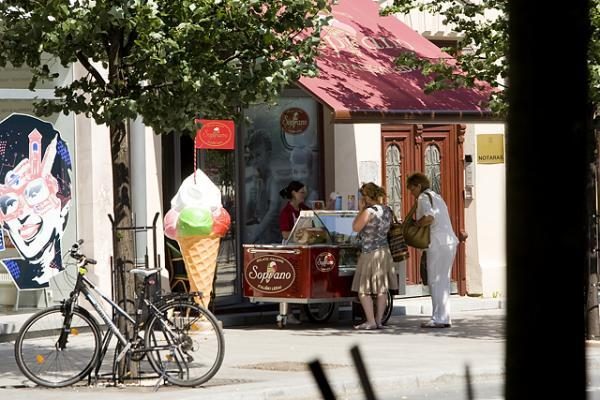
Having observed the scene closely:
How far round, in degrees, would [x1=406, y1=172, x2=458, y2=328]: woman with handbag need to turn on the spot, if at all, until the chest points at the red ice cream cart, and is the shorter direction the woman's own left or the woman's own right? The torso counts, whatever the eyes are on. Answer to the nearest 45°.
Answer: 0° — they already face it

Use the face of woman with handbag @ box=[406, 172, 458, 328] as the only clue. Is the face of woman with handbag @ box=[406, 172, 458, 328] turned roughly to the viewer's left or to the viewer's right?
to the viewer's left

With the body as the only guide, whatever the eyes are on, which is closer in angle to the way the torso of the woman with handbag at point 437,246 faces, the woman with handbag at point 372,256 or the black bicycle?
the woman with handbag

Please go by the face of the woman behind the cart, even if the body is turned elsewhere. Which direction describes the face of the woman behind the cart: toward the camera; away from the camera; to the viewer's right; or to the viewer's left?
to the viewer's right

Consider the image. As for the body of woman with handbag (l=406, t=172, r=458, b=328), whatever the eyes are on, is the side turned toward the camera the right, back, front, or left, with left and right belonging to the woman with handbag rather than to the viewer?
left

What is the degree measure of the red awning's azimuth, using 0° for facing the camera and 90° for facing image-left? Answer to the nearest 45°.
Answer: approximately 0°

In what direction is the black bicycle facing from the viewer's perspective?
to the viewer's left

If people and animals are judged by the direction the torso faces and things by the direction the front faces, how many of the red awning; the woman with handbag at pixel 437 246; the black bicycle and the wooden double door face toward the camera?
2

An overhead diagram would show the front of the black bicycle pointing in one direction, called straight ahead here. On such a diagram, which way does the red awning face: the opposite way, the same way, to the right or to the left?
to the left

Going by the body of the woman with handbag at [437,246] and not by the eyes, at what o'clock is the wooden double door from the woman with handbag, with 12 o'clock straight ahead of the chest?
The wooden double door is roughly at 3 o'clock from the woman with handbag.

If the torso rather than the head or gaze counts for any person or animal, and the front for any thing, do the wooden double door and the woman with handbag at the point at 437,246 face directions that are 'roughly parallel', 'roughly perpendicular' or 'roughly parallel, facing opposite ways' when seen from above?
roughly perpendicular

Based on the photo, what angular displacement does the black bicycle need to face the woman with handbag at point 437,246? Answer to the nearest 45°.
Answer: approximately 135° to its right
